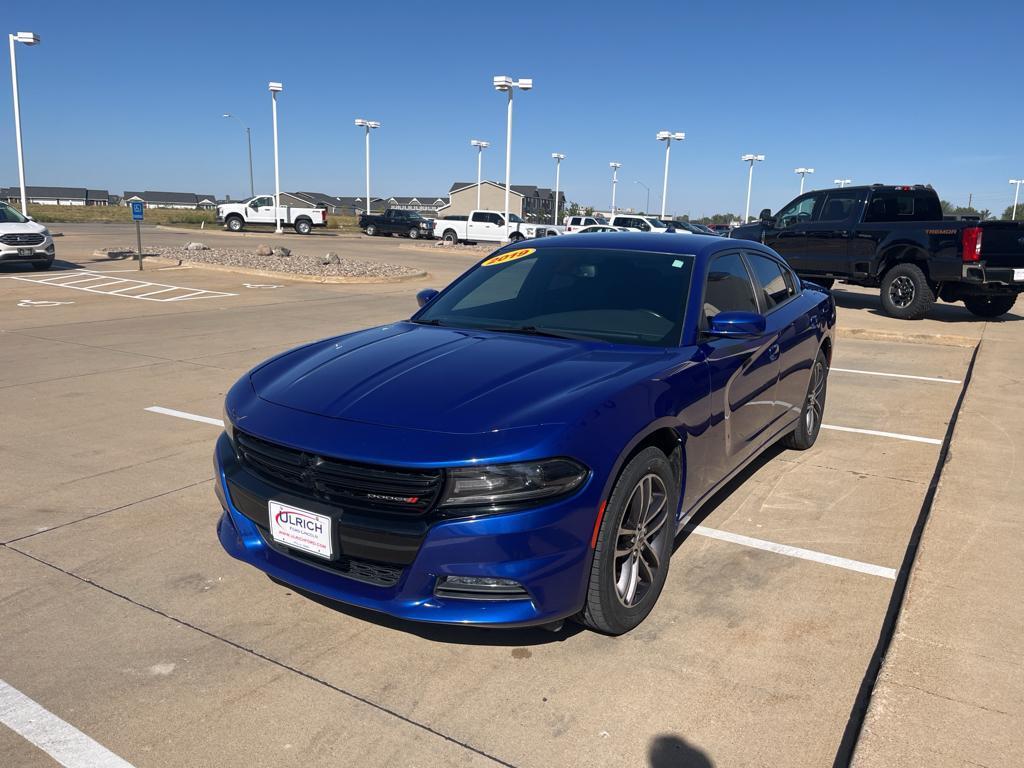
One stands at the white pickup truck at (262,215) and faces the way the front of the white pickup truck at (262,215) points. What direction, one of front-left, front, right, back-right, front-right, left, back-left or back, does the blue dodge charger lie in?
left

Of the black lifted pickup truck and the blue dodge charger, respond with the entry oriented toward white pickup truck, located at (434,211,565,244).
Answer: the black lifted pickup truck

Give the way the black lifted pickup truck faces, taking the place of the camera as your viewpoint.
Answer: facing away from the viewer and to the left of the viewer

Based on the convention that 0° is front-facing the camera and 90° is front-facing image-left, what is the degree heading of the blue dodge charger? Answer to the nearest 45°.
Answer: approximately 45°

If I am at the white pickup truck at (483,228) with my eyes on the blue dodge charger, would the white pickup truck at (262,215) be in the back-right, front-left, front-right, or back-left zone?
back-right

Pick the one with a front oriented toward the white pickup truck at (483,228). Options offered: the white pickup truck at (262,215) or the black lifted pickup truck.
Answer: the black lifted pickup truck

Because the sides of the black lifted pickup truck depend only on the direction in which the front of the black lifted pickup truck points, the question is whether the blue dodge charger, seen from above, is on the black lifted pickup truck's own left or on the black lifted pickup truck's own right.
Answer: on the black lifted pickup truck's own left

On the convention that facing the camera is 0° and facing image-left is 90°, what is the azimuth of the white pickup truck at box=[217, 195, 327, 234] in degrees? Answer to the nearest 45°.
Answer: approximately 90°

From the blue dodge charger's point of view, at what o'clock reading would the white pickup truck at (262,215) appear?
The white pickup truck is roughly at 4 o'clock from the blue dodge charger.

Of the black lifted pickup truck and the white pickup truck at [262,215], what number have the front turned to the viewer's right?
0

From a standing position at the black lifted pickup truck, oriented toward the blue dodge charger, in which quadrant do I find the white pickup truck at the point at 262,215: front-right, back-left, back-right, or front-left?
back-right

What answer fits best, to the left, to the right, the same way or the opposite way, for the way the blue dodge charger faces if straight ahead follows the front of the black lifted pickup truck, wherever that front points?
to the left

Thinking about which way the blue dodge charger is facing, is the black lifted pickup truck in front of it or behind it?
behind
